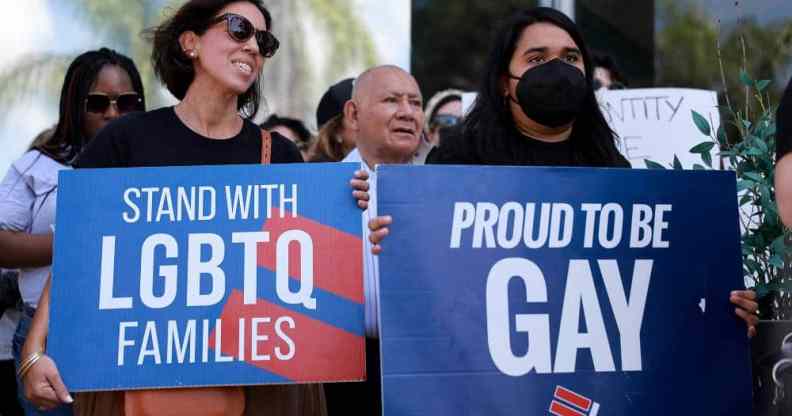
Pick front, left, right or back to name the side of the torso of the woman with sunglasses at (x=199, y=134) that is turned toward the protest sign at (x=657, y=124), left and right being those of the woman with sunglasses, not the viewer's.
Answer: left

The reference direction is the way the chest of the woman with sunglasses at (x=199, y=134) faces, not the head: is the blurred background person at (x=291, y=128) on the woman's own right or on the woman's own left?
on the woman's own left

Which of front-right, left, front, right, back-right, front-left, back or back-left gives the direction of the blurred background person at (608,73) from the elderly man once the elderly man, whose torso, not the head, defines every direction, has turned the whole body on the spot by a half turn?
right

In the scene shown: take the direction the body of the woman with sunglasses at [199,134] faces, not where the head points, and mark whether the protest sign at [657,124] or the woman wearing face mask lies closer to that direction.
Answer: the woman wearing face mask

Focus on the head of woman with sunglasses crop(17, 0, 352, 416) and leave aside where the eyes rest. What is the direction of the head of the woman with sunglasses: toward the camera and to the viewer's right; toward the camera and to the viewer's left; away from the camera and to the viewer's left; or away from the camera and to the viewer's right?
toward the camera and to the viewer's right

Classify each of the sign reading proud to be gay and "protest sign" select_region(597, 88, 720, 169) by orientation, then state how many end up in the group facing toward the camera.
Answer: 2

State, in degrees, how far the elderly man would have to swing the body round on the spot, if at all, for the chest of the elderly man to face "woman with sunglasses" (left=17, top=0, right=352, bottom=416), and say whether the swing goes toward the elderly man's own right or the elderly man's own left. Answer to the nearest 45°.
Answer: approximately 90° to the elderly man's own right

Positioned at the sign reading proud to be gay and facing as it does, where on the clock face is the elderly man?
The elderly man is roughly at 5 o'clock from the sign reading proud to be gay.

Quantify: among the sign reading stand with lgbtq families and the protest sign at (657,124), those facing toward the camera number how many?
2

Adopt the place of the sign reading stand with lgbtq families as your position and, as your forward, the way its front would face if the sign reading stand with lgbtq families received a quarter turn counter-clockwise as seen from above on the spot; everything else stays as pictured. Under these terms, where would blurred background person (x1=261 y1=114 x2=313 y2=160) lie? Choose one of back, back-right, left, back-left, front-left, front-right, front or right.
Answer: left

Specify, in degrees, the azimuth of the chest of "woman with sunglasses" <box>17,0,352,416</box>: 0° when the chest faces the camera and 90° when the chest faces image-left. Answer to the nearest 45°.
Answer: approximately 315°
